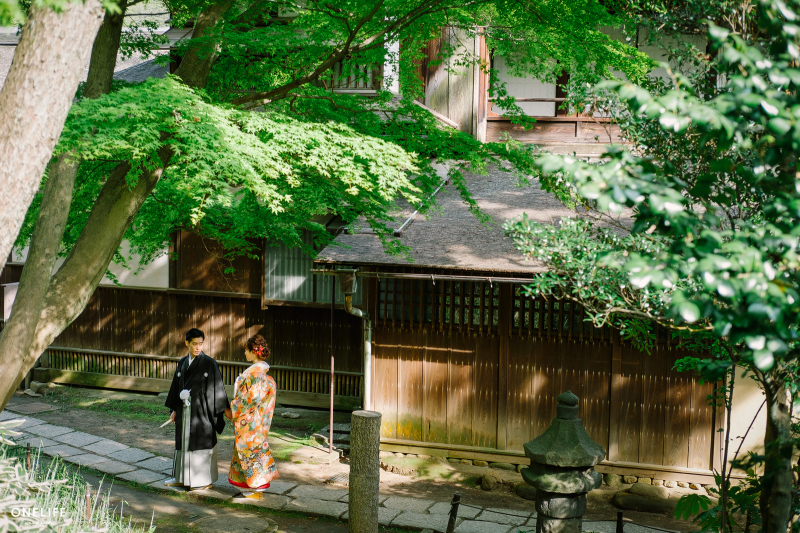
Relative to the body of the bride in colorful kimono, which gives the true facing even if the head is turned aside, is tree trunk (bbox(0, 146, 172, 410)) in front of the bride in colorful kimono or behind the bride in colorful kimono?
in front

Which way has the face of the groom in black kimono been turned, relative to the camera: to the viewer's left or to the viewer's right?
to the viewer's right

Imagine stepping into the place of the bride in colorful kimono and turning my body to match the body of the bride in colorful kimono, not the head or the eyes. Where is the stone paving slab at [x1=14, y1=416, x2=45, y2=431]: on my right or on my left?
on my right

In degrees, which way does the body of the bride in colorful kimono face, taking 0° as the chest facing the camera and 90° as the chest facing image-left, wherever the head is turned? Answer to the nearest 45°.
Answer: approximately 90°

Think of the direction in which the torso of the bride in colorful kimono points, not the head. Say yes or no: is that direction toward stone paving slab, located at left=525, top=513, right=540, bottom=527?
no
